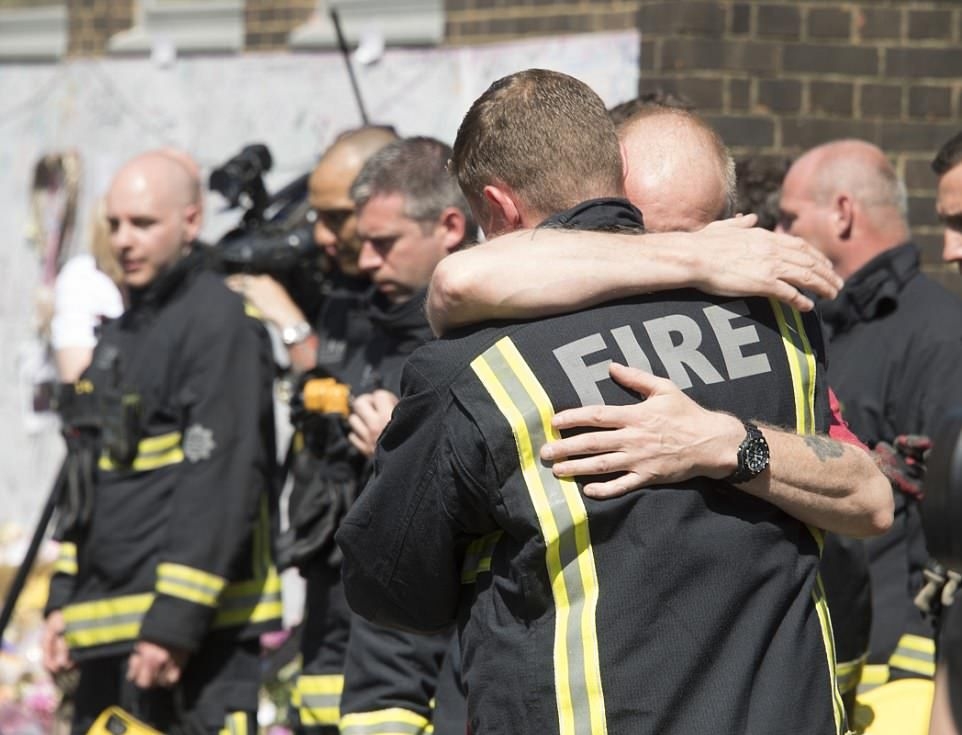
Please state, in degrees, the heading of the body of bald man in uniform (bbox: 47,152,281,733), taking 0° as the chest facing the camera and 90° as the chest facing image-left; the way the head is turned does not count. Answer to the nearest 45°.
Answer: approximately 45°

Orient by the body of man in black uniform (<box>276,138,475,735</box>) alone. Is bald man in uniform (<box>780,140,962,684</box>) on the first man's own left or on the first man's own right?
on the first man's own left

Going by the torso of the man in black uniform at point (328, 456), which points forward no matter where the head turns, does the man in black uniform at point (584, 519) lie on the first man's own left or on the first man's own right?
on the first man's own left

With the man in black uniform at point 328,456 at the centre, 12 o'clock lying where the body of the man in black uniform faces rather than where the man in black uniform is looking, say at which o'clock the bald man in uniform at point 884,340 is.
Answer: The bald man in uniform is roughly at 8 o'clock from the man in black uniform.

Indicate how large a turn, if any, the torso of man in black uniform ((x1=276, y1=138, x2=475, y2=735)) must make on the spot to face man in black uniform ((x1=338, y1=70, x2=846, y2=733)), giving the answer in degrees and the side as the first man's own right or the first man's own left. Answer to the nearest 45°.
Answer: approximately 45° to the first man's own left

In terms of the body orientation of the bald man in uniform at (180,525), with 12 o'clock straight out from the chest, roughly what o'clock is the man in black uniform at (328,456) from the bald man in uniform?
The man in black uniform is roughly at 9 o'clock from the bald man in uniform.

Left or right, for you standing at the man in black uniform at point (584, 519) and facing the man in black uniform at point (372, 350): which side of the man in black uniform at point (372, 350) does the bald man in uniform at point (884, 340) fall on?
right

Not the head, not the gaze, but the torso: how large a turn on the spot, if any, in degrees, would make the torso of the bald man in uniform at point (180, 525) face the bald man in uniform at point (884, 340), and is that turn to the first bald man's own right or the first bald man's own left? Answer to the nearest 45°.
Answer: approximately 90° to the first bald man's own left

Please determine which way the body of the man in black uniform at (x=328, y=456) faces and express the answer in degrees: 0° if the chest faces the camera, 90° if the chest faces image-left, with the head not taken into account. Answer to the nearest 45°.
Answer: approximately 45°
